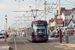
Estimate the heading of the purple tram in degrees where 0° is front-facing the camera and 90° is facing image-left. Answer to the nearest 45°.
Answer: approximately 0°
